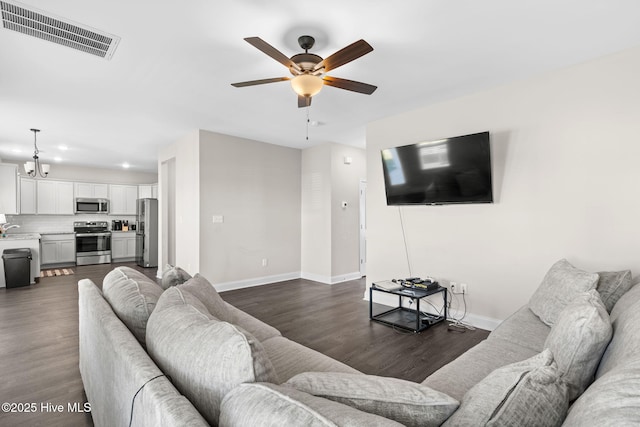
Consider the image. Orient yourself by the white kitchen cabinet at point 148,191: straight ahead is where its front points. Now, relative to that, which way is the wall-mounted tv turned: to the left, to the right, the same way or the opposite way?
to the right

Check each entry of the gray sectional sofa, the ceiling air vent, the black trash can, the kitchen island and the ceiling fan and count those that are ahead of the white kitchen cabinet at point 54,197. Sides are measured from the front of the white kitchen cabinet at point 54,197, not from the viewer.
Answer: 5

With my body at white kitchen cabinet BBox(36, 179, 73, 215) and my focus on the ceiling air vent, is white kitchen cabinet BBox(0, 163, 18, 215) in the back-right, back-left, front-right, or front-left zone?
front-right

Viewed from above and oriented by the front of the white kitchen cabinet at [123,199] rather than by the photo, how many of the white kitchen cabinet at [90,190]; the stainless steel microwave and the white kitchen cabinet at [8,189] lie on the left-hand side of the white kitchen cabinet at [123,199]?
0

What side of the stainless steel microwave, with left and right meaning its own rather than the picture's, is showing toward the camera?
front

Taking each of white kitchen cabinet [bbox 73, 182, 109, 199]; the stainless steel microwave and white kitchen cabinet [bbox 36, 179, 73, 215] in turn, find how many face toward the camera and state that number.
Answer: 3

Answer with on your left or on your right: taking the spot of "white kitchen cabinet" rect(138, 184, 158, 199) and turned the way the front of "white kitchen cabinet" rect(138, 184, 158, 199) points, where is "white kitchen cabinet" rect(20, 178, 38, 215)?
on your right

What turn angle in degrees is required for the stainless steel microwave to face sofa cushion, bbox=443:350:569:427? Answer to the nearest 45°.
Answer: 0° — it already faces it

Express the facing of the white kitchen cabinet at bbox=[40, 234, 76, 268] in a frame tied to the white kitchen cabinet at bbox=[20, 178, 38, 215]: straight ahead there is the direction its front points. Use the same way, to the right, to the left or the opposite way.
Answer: the same way

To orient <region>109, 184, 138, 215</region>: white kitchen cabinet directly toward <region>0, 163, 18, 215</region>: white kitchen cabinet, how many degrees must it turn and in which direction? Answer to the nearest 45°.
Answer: approximately 45° to its right

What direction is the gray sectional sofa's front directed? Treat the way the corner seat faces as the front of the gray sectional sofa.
away from the camera

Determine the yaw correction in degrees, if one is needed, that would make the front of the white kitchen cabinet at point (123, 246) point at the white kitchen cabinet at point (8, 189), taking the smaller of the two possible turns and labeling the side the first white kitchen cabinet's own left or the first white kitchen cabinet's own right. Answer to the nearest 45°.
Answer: approximately 45° to the first white kitchen cabinet's own right

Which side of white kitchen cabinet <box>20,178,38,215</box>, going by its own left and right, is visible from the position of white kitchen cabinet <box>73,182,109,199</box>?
left

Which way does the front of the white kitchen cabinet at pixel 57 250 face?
toward the camera

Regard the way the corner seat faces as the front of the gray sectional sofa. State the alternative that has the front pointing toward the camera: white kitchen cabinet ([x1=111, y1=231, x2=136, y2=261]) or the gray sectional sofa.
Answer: the white kitchen cabinet

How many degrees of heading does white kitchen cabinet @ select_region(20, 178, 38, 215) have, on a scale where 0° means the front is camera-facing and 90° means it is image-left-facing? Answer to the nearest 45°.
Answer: approximately 0°
